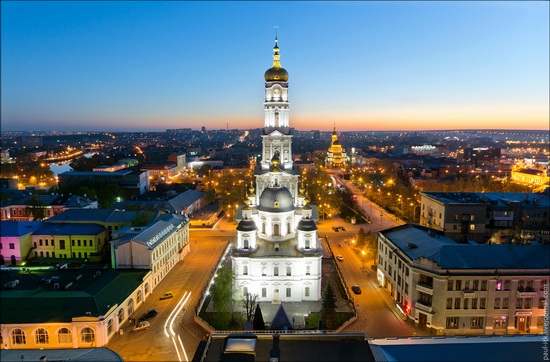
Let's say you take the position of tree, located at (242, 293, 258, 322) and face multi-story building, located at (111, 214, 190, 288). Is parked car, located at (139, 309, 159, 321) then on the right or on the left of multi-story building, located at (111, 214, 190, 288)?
left

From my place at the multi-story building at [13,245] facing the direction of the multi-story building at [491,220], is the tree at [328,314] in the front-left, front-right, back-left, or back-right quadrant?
front-right

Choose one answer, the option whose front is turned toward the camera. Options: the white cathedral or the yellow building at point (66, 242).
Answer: the yellow building

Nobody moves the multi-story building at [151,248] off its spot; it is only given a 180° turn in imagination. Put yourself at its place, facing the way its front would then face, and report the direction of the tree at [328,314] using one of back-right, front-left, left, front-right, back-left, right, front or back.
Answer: back

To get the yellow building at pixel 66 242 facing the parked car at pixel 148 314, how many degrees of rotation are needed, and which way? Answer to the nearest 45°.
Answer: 0° — it already faces it

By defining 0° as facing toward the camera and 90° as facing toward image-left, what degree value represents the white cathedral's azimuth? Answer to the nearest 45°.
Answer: approximately 180°

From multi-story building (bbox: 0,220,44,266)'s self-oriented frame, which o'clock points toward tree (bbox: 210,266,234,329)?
The tree is roughly at 11 o'clock from the multi-story building.

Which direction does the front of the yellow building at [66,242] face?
toward the camera

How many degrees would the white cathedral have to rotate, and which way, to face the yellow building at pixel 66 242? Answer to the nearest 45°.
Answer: approximately 90° to its left

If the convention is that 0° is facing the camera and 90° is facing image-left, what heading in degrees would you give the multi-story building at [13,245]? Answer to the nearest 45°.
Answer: approximately 0°

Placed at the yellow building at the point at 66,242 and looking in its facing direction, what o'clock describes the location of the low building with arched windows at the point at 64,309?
The low building with arched windows is roughly at 12 o'clock from the yellow building.

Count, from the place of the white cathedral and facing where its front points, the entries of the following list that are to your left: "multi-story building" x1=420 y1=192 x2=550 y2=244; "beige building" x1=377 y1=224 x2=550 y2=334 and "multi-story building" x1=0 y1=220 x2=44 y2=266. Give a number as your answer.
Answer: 1

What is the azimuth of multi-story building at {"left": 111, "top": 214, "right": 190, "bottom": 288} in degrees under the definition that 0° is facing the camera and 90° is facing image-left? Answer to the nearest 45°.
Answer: approximately 315°

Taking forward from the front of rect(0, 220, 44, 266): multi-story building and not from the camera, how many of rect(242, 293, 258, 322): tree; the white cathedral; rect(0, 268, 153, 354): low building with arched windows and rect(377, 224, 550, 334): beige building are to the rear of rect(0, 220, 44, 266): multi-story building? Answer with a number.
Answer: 0

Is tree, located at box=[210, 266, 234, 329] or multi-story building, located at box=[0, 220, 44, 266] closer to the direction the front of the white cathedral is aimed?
the multi-story building

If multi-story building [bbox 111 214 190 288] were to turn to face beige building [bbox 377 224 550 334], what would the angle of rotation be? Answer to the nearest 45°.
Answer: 0° — it already faces it

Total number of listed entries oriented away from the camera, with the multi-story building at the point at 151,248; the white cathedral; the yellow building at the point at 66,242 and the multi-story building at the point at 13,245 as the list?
1

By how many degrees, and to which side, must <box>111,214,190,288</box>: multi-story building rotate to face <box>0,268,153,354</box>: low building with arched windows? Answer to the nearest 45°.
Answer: approximately 90° to its right

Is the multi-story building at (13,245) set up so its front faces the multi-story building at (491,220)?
no
